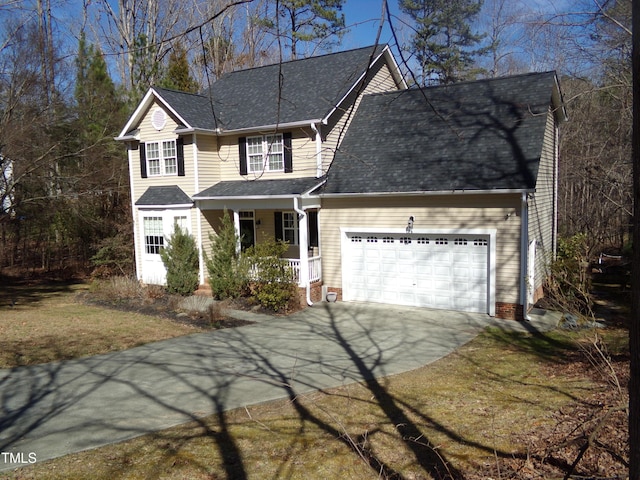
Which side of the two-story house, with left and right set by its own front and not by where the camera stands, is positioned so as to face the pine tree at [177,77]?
right

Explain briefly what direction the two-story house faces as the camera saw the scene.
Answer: facing the viewer and to the left of the viewer

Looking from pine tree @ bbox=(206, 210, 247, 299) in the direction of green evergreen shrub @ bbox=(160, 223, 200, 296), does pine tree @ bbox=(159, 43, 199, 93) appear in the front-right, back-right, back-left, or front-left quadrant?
front-right
